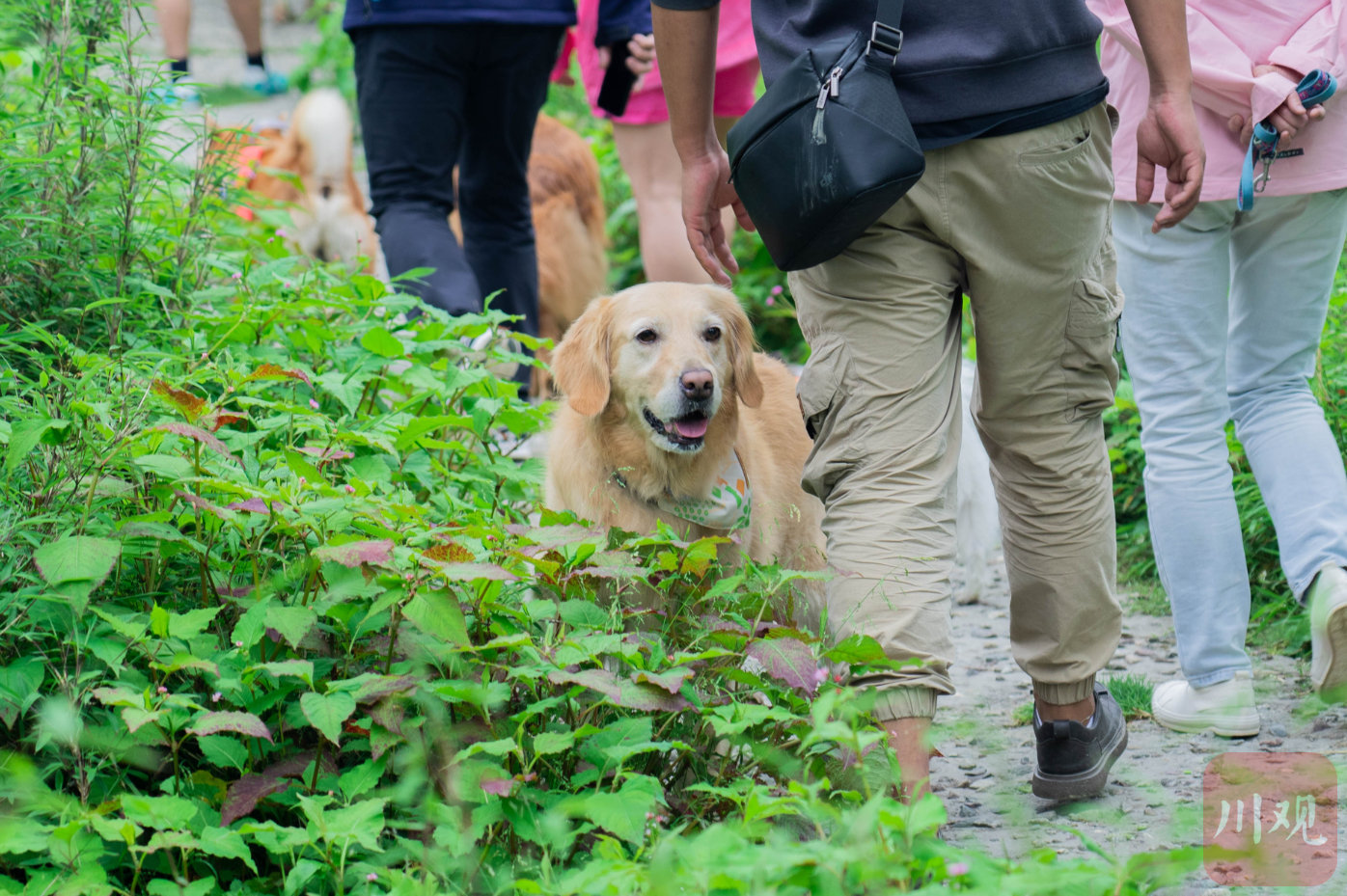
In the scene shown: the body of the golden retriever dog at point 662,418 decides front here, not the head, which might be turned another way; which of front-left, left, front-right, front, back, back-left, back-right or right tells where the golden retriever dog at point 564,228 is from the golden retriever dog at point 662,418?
back-right

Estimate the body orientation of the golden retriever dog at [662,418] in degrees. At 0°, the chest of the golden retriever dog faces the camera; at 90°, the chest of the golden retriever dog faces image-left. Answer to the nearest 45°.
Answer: approximately 45°
